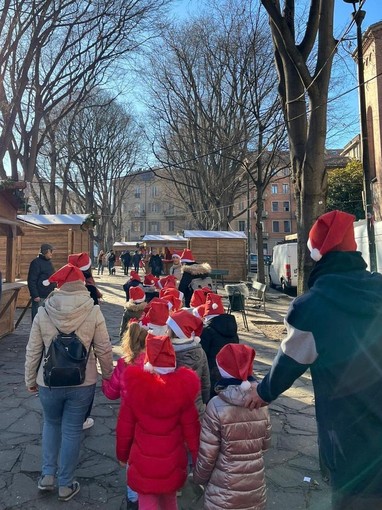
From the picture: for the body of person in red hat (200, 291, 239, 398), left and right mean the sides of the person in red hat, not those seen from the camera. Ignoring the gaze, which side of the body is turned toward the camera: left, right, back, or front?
back

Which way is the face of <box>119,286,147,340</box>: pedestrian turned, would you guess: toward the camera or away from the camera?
away from the camera

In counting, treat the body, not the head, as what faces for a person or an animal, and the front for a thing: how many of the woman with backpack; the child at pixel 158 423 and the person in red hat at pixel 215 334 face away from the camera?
3

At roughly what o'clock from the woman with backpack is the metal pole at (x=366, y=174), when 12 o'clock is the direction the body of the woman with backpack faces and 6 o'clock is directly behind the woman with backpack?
The metal pole is roughly at 2 o'clock from the woman with backpack.

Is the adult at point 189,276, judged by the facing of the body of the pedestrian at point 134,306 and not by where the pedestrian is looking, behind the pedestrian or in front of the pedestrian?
in front

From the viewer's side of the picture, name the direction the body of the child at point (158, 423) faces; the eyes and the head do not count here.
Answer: away from the camera

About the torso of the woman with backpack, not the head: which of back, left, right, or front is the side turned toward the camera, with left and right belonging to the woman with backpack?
back

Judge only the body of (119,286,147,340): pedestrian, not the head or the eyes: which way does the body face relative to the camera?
away from the camera

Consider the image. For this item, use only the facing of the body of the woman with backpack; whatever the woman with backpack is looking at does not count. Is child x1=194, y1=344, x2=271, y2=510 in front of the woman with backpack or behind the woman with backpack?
behind

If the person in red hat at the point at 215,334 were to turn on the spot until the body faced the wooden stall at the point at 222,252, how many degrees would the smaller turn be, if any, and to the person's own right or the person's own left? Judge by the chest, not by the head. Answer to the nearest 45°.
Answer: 0° — they already face it

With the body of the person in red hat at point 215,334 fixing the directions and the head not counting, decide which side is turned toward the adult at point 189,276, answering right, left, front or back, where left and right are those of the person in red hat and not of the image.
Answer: front

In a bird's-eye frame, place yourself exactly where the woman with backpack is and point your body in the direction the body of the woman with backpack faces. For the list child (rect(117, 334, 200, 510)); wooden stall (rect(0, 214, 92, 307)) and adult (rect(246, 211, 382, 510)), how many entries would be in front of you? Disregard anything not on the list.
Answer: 1

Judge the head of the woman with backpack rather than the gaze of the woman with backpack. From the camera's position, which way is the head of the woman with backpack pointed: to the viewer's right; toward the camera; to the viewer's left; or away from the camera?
away from the camera

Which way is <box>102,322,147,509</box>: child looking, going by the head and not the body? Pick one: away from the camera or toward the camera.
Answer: away from the camera
